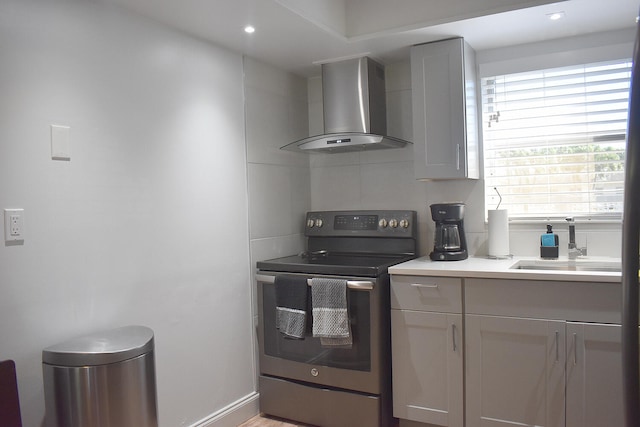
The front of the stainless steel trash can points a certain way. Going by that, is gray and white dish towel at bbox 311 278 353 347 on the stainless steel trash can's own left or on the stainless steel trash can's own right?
on the stainless steel trash can's own left

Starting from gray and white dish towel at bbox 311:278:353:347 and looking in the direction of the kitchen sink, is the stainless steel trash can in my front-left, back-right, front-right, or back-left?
back-right

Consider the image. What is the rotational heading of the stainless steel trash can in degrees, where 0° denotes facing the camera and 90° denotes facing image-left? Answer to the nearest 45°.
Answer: approximately 315°

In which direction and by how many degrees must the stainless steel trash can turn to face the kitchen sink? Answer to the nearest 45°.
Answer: approximately 45° to its left

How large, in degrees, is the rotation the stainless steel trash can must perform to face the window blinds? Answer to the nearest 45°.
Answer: approximately 45° to its left

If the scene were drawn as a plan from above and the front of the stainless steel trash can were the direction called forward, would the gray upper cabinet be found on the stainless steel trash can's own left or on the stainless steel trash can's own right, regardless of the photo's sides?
on the stainless steel trash can's own left

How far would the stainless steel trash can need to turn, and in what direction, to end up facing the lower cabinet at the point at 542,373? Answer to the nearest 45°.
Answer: approximately 45° to its left

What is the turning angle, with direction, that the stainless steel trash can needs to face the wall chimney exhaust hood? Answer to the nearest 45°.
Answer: approximately 90° to its left

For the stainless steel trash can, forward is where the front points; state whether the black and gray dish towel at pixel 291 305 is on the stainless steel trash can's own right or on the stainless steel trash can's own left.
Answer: on the stainless steel trash can's own left
